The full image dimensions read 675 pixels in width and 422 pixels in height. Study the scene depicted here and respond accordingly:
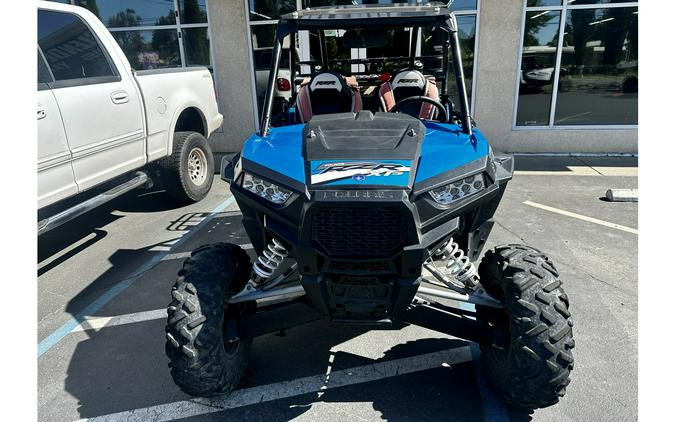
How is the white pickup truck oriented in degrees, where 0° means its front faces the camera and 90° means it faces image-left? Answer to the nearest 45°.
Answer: approximately 45°

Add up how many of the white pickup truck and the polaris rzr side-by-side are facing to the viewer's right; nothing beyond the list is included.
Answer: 0

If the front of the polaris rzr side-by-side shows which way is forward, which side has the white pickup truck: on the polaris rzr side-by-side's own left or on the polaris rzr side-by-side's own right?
on the polaris rzr side-by-side's own right

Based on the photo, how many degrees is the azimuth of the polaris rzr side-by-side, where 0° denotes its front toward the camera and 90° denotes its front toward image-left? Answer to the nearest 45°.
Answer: approximately 0°
